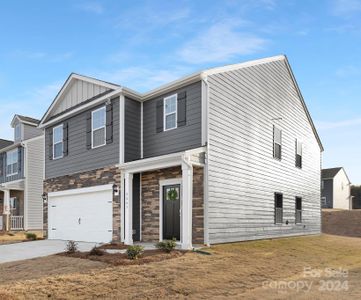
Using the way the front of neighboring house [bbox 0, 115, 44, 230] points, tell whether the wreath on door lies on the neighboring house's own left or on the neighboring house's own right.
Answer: on the neighboring house's own left

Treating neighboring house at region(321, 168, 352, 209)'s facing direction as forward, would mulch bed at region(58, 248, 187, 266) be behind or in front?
in front

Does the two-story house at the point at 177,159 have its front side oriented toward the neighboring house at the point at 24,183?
no

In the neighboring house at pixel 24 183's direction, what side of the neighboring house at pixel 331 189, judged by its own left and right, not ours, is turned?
front

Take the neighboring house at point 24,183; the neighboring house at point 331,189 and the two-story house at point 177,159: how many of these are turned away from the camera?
0

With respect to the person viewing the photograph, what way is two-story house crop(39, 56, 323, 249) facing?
facing the viewer and to the left of the viewer

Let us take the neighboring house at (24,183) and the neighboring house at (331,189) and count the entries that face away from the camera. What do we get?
0

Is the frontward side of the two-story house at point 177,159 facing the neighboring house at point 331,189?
no

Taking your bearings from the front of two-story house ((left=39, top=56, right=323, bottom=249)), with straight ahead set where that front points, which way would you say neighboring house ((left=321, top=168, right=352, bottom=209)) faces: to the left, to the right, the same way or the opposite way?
the same way

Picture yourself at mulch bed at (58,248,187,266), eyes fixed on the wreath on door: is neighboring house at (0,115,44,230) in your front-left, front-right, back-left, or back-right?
front-left

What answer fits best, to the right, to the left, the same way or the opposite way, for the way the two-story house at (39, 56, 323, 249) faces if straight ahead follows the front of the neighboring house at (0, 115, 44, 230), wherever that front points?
the same way

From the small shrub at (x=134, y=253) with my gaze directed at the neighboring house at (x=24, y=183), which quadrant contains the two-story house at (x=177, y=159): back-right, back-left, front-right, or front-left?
front-right

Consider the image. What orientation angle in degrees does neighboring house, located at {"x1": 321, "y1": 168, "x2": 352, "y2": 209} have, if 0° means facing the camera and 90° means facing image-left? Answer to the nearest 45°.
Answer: approximately 45°
